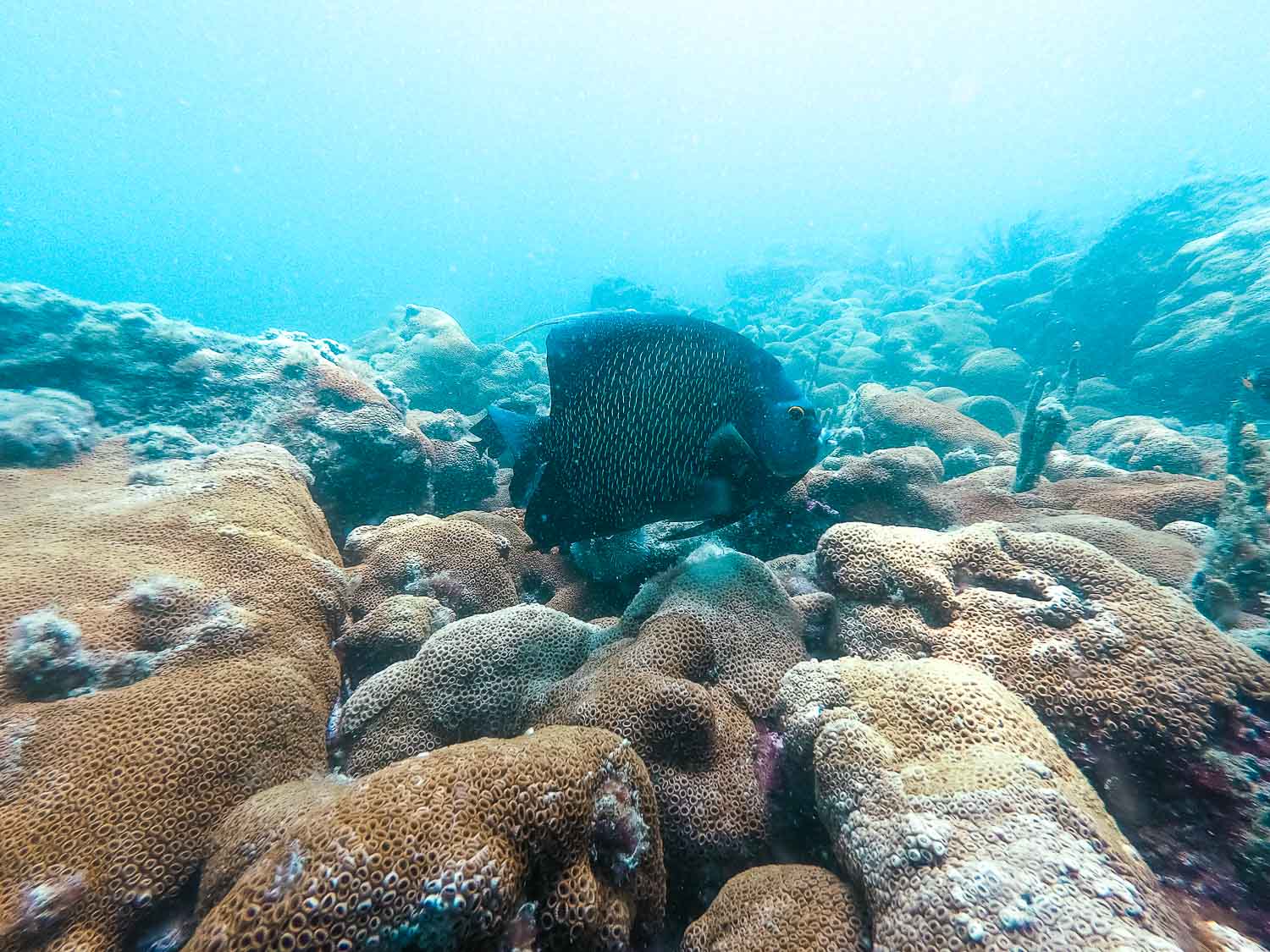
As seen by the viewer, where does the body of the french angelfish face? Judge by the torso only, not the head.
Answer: to the viewer's right

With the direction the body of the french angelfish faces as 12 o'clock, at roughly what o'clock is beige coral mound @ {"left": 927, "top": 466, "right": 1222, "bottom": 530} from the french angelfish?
The beige coral mound is roughly at 11 o'clock from the french angelfish.

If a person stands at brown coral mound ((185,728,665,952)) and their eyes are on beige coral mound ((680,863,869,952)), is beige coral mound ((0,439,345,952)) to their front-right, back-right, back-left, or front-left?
back-left

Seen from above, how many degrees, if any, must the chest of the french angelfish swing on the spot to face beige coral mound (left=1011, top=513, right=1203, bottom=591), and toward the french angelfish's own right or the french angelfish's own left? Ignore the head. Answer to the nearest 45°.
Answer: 0° — it already faces it

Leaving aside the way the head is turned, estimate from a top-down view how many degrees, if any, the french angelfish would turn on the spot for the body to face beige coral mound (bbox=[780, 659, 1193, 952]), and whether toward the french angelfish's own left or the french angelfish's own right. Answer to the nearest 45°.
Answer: approximately 45° to the french angelfish's own right
